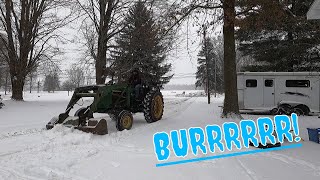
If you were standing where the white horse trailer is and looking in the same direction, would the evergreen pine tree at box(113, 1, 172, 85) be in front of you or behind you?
in front

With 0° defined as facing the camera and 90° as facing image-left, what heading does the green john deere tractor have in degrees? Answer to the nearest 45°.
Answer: approximately 45°

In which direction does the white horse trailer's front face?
to the viewer's left

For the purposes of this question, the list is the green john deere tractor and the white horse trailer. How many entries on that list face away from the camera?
0

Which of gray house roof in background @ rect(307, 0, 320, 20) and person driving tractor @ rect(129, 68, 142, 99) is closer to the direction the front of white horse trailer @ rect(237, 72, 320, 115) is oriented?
the person driving tractor
